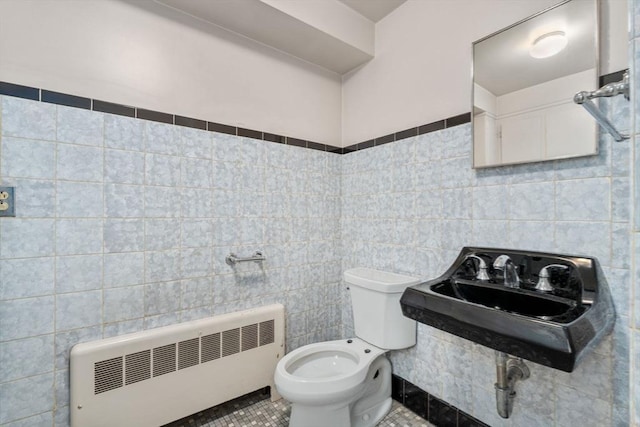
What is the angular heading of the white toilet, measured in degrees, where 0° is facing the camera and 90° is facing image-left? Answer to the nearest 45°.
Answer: approximately 45°

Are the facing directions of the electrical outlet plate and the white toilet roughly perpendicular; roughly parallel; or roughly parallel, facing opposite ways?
roughly perpendicular

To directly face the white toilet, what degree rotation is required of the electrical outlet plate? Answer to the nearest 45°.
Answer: approximately 45° to its left

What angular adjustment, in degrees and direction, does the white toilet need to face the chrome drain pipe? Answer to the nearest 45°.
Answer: approximately 90° to its left

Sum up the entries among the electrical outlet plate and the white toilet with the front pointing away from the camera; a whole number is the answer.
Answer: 0

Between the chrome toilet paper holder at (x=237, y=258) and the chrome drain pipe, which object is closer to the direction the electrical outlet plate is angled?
the chrome drain pipe

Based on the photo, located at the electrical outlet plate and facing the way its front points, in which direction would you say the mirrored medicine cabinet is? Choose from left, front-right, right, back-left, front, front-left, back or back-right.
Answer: front-left

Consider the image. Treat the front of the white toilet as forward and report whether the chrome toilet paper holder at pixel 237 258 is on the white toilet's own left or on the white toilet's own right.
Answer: on the white toilet's own right

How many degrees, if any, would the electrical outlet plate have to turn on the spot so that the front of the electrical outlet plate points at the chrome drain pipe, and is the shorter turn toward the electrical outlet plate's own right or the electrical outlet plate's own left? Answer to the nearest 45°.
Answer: approximately 45° to the electrical outlet plate's own left

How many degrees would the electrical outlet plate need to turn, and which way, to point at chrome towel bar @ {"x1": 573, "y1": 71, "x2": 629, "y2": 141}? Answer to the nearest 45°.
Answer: approximately 45° to its left

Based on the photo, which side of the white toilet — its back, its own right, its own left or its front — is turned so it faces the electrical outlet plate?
front
